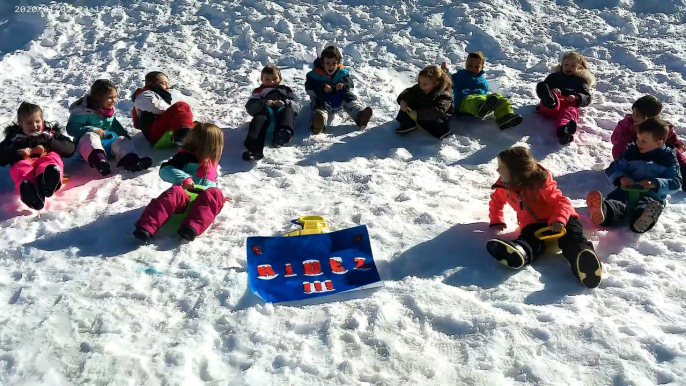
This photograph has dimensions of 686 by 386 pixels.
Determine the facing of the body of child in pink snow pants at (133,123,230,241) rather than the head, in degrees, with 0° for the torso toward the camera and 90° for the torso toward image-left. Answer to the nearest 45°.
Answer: approximately 45°

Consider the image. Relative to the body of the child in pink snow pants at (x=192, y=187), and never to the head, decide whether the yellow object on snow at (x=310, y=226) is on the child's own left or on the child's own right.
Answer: on the child's own left

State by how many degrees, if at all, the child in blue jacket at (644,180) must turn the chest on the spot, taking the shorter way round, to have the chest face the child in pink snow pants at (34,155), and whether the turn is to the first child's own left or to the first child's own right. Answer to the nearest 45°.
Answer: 0° — they already face them

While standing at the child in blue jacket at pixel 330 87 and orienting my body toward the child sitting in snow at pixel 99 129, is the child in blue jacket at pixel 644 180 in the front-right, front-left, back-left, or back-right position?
back-left

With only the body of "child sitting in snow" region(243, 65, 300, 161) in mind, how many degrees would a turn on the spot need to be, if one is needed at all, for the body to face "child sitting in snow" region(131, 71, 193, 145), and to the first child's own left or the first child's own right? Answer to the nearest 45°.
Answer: approximately 90° to the first child's own right

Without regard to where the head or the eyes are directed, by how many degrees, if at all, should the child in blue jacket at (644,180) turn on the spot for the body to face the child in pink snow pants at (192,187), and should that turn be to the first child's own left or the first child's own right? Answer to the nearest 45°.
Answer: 0° — they already face them

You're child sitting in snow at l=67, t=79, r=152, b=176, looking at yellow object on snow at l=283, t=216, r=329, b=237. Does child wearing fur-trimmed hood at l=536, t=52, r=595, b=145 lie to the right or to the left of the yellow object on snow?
left

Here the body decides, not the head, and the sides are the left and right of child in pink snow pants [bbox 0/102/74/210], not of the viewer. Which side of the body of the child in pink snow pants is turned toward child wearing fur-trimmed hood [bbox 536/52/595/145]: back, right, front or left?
left

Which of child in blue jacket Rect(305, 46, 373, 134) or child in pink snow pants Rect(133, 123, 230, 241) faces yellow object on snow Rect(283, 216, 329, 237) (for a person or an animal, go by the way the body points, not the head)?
the child in blue jacket
